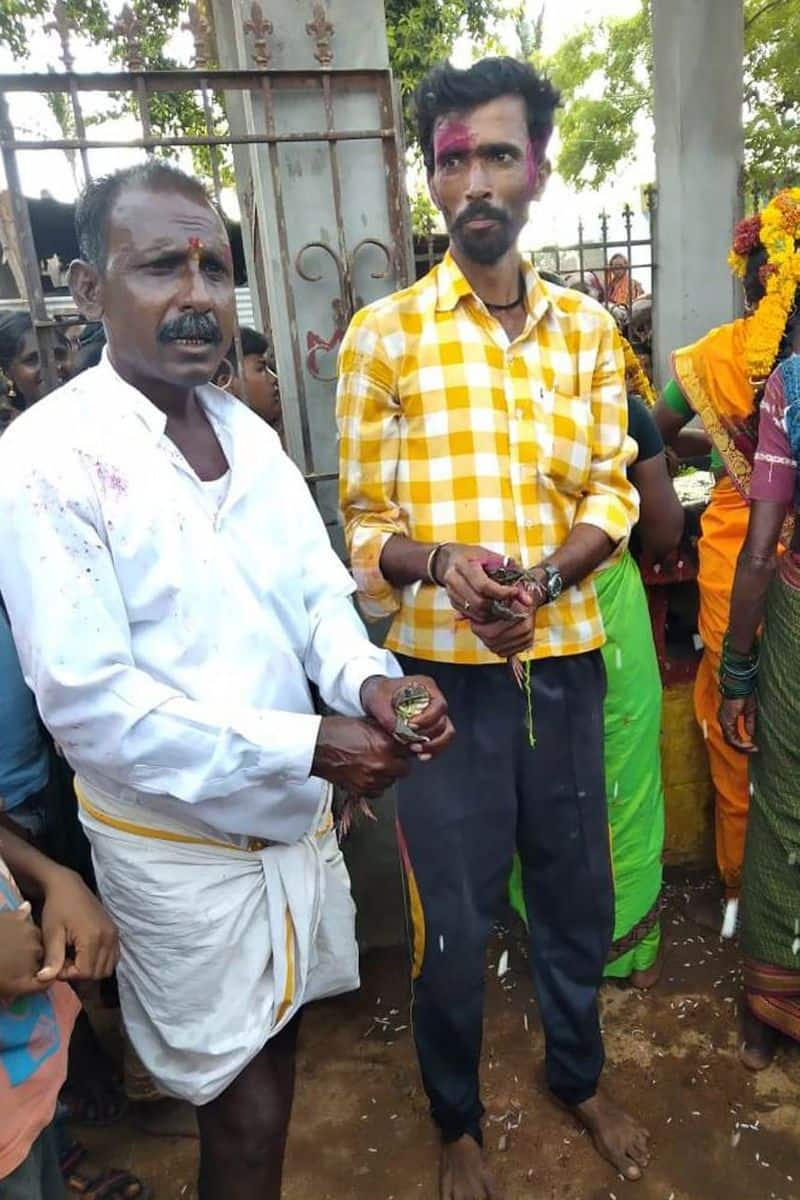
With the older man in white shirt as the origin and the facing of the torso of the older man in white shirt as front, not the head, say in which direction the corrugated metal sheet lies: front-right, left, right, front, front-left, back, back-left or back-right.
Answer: back-left

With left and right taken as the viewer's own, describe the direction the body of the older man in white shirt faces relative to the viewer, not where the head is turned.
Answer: facing the viewer and to the right of the viewer

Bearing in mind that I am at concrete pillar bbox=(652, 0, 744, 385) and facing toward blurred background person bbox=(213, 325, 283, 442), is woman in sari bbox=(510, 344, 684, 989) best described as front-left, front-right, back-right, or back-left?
front-left

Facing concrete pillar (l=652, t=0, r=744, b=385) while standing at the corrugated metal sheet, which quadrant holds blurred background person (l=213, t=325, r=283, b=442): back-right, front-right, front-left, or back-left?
front-right

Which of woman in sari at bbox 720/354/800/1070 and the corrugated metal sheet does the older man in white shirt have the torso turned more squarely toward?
the woman in sari

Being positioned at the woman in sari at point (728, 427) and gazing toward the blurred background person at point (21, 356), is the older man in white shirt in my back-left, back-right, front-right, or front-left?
front-left

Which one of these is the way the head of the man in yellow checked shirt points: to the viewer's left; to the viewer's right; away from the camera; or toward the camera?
toward the camera

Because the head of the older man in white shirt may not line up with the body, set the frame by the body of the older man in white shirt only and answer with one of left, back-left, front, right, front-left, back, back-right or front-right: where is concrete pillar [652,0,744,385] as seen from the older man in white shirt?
left

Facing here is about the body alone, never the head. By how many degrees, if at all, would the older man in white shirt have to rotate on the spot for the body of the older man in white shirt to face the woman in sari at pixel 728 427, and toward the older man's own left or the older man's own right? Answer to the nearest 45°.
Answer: approximately 90° to the older man's own left

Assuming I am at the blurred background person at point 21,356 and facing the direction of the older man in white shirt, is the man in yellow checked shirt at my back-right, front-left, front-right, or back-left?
front-left

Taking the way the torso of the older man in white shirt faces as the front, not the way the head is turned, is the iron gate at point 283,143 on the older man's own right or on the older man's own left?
on the older man's own left

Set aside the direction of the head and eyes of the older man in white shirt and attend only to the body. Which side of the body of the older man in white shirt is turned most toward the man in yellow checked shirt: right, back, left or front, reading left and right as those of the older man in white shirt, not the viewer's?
left

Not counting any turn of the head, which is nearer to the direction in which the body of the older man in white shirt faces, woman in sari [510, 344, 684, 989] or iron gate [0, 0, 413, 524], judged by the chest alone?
the woman in sari

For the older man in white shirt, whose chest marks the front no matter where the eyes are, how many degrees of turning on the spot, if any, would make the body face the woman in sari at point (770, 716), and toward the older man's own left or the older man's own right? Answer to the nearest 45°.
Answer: approximately 45° to the older man's own left
